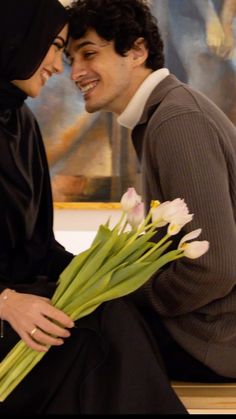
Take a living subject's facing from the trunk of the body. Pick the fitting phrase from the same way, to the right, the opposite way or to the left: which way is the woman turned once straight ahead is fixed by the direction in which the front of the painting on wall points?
to the left

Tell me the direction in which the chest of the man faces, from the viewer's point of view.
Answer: to the viewer's left

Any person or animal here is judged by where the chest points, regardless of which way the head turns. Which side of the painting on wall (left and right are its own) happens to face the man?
front

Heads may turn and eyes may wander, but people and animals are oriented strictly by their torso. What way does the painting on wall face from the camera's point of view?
toward the camera

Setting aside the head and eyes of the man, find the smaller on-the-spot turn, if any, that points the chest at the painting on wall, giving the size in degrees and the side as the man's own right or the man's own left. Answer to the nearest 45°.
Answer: approximately 90° to the man's own right

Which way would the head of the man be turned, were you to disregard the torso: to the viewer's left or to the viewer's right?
to the viewer's left

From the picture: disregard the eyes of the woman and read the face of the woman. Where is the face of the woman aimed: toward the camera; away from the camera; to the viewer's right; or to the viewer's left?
to the viewer's right

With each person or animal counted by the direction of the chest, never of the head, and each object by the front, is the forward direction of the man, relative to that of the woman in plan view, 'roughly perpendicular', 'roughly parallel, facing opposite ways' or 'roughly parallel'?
roughly parallel, facing opposite ways

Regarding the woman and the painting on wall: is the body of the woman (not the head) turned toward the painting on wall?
no

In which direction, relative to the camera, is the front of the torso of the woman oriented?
to the viewer's right

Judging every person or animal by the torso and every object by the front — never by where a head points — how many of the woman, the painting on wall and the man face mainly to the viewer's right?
1

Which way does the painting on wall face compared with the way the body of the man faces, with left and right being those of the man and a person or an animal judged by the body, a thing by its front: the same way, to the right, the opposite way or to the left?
to the left

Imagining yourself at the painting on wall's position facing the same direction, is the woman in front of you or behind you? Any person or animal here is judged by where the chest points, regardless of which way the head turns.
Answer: in front

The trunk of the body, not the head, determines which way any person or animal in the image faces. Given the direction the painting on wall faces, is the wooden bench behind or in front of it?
in front
